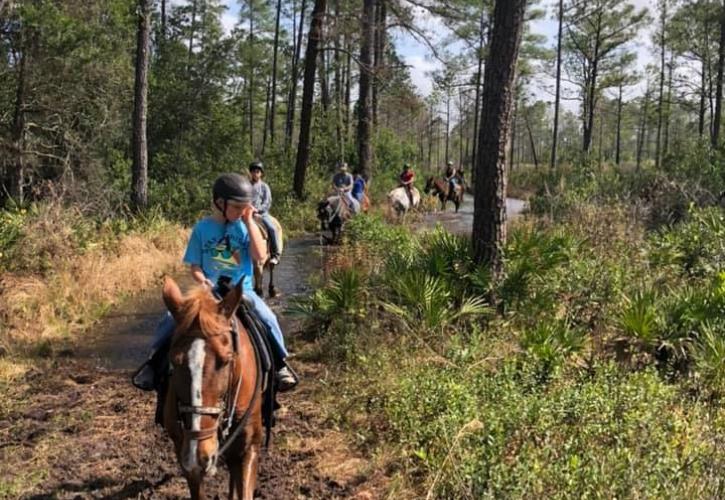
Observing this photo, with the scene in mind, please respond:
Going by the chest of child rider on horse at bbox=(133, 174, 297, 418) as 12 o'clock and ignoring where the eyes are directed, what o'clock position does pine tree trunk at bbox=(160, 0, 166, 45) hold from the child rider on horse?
The pine tree trunk is roughly at 6 o'clock from the child rider on horse.

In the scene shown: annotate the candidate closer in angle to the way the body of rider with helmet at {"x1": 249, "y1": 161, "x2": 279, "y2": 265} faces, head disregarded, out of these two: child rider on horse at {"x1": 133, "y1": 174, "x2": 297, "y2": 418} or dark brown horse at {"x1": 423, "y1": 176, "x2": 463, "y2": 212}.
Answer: the child rider on horse

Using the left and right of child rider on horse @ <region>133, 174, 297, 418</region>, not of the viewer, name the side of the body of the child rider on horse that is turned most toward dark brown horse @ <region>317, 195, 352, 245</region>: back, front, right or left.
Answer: back

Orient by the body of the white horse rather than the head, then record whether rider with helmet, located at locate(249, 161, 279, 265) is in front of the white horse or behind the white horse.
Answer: in front

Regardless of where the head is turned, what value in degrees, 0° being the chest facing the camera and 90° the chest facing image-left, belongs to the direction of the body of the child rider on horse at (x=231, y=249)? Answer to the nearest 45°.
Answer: approximately 0°

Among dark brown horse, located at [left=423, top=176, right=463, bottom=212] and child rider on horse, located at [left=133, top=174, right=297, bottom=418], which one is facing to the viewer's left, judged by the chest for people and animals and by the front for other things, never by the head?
the dark brown horse

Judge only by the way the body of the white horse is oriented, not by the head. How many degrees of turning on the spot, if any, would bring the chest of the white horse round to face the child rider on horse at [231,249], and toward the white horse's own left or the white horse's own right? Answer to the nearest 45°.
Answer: approximately 45° to the white horse's own left

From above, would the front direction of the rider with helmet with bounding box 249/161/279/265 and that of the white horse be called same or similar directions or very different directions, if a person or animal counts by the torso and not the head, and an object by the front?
same or similar directions

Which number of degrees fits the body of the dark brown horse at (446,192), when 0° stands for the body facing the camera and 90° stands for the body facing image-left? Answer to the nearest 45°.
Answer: approximately 90°

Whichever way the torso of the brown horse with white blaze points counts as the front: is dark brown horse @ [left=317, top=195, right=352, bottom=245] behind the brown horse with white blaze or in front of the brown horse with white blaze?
behind

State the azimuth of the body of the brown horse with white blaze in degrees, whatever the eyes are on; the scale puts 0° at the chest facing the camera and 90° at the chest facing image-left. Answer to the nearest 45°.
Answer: approximately 0°

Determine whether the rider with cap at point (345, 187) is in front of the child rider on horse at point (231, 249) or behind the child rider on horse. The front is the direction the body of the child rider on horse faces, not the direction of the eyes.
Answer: behind
